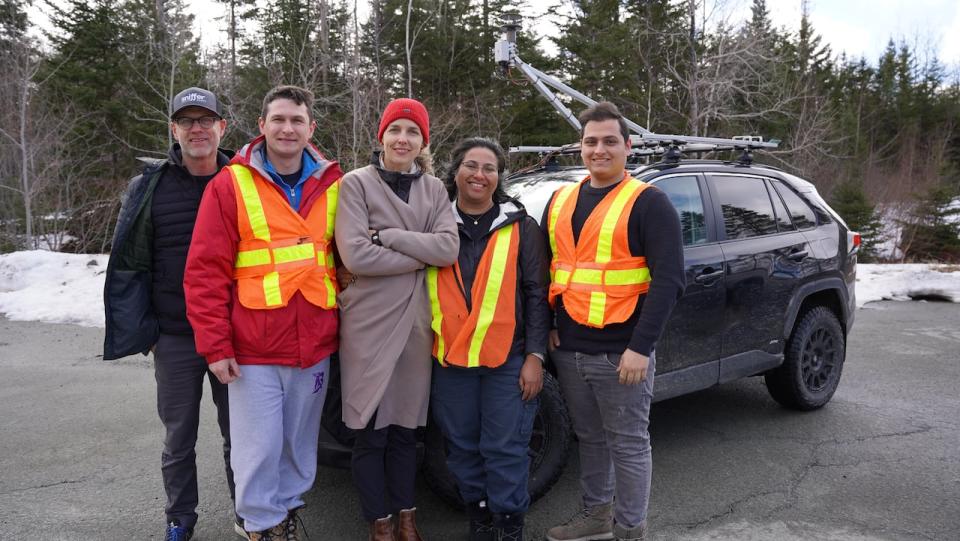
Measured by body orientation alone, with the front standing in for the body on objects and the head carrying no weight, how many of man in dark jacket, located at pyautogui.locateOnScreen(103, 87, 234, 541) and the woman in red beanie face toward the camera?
2

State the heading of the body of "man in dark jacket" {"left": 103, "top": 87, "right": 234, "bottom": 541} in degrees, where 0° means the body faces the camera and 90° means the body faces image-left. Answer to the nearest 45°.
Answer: approximately 0°

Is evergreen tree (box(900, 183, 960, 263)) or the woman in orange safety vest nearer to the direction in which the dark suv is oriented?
the woman in orange safety vest

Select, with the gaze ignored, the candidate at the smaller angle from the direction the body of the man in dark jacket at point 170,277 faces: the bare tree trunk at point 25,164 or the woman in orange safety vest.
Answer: the woman in orange safety vest

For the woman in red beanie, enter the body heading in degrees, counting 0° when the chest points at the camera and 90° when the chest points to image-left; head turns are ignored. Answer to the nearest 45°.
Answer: approximately 0°

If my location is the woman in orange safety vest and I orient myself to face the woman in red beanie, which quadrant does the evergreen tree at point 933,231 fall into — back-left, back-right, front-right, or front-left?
back-right

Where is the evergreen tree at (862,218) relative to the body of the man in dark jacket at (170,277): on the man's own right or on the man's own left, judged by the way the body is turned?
on the man's own left

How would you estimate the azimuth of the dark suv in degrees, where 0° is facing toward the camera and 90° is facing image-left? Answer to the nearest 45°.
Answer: approximately 45°

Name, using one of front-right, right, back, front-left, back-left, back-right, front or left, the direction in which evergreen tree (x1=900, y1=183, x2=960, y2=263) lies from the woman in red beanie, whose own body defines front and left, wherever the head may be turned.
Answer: back-left
